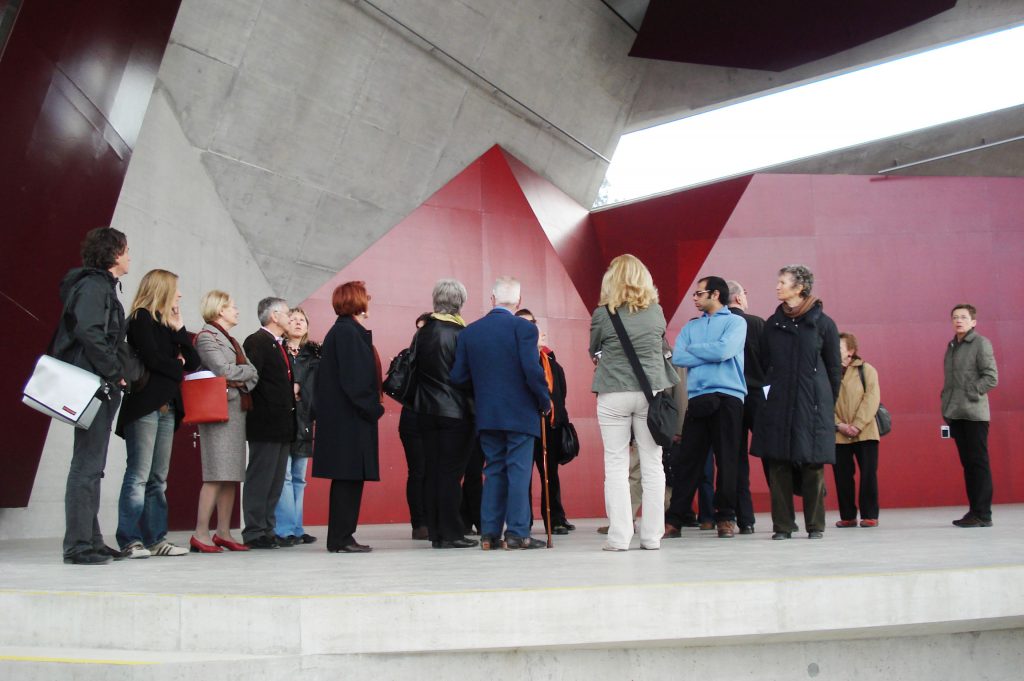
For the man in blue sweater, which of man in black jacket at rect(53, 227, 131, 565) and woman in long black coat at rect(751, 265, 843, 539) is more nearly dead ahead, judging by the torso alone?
the man in black jacket

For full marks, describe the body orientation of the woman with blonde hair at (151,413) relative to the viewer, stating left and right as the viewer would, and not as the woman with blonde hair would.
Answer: facing to the right of the viewer

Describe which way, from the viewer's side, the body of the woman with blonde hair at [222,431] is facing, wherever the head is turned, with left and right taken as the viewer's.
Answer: facing to the right of the viewer

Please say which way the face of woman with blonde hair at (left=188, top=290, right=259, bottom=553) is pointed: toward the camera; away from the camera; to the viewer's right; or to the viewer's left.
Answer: to the viewer's right

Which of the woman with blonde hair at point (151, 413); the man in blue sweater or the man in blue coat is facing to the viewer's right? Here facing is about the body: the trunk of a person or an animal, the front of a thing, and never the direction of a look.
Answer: the woman with blonde hair

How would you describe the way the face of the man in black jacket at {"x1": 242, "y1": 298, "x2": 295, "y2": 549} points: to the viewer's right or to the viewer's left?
to the viewer's right

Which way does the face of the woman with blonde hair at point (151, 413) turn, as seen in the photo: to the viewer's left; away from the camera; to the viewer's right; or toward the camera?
to the viewer's right

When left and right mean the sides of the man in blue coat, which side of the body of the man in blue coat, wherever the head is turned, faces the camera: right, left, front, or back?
back

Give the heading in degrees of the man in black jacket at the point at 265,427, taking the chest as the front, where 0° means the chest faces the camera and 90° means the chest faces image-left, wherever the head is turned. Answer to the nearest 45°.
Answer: approximately 270°

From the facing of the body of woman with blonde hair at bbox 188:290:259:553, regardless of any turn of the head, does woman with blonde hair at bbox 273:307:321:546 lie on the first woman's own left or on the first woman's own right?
on the first woman's own left

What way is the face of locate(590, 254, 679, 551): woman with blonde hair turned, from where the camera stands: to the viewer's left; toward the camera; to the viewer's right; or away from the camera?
away from the camera

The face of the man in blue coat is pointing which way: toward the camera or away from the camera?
away from the camera
